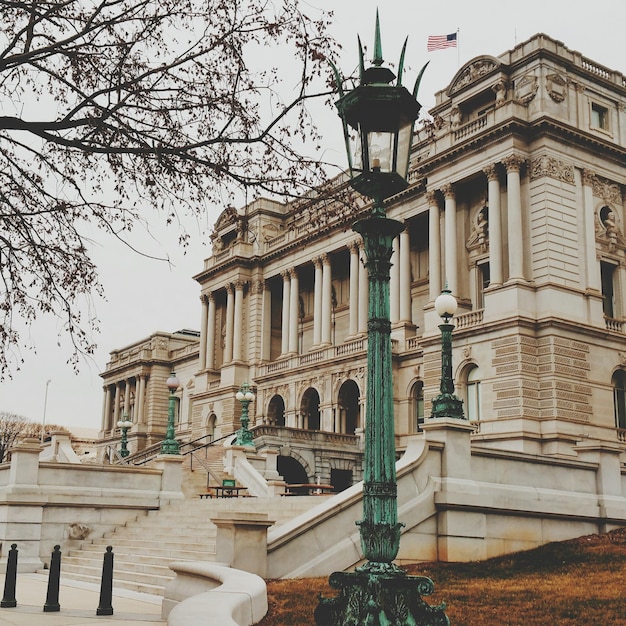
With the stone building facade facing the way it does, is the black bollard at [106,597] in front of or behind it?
in front

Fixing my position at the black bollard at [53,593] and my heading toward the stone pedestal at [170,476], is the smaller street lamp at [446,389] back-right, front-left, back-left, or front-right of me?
front-right

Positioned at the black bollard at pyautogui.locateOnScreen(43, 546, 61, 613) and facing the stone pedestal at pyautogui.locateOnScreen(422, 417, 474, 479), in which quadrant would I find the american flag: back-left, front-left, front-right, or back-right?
front-left

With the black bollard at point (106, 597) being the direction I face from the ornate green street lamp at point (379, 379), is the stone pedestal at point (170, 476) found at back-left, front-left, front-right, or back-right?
front-right

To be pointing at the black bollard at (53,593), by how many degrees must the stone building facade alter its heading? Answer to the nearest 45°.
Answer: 0° — it already faces it

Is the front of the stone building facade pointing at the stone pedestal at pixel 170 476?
yes

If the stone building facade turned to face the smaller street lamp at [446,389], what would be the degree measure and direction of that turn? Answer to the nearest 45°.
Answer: approximately 45° to its left

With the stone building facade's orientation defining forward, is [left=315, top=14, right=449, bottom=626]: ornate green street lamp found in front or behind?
in front

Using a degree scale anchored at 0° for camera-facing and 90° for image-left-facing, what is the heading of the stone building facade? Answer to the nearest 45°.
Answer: approximately 45°
